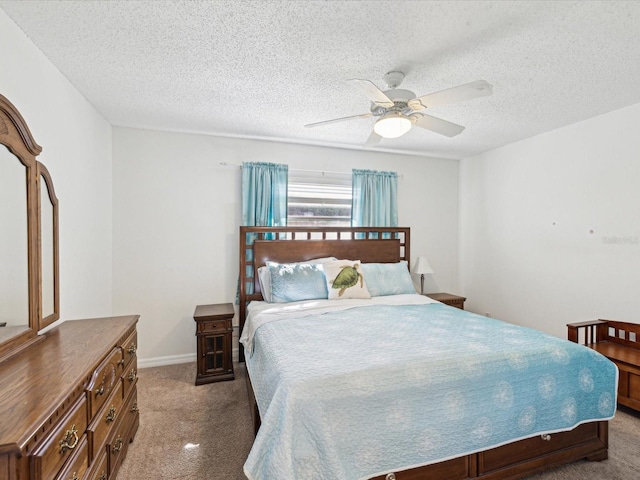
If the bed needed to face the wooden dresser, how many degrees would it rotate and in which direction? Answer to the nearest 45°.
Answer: approximately 90° to its right

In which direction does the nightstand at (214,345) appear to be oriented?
toward the camera

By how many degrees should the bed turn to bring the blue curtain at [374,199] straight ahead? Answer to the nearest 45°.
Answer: approximately 135° to its left

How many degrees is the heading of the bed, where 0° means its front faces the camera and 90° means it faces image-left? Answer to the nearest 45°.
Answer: approximately 315°

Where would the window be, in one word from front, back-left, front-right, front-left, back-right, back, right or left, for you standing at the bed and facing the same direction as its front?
back

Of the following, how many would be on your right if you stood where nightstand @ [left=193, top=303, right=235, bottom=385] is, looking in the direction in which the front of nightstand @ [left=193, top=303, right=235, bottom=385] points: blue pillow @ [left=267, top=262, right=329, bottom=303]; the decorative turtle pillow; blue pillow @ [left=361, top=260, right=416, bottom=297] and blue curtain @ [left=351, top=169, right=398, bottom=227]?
0

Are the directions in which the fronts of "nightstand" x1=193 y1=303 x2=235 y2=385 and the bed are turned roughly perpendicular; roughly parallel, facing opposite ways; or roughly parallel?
roughly parallel

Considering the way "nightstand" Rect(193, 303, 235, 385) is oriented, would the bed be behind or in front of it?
in front

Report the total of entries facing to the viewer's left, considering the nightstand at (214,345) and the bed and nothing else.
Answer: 0

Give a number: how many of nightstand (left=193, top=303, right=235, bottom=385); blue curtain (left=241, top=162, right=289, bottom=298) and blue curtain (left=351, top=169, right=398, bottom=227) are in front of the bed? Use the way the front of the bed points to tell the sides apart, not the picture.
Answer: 0

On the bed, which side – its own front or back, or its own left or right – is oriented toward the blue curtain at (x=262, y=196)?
back

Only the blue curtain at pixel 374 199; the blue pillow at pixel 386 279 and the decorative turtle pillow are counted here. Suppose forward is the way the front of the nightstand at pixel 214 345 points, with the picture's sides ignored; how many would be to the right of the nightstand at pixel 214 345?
0

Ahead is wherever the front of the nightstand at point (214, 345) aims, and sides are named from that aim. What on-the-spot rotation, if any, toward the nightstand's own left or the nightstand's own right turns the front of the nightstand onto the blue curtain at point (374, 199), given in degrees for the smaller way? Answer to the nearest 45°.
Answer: approximately 90° to the nightstand's own left

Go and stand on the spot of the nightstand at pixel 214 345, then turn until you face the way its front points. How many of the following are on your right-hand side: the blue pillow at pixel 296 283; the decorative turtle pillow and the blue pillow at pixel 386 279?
0
